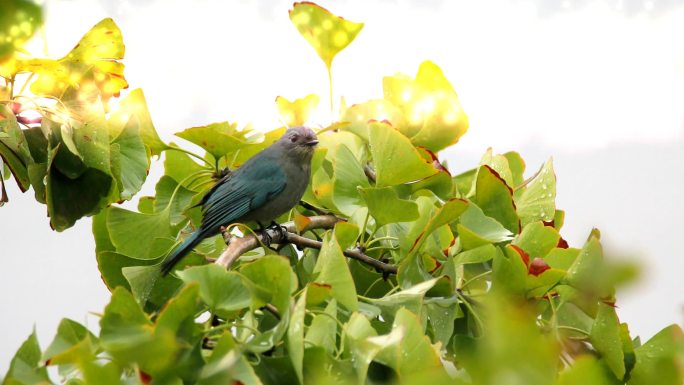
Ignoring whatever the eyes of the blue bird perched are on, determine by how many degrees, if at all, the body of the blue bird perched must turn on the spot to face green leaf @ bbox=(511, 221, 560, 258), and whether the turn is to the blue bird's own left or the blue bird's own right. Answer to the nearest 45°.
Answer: approximately 45° to the blue bird's own right

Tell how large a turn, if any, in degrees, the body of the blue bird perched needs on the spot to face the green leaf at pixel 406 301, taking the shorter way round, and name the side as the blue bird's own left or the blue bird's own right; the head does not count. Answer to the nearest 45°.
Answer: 0° — it already faces it

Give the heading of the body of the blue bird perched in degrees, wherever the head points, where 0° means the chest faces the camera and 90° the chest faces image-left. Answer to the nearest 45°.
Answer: approximately 270°

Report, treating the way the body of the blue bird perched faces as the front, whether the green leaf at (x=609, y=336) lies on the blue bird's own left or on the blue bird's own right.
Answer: on the blue bird's own right

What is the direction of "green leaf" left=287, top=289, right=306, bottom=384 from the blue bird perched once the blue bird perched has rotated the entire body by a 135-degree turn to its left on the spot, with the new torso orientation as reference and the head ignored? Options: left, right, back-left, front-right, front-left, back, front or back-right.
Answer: back-left

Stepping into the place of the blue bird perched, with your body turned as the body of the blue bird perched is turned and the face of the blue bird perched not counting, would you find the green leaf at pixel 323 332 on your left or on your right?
on your right
